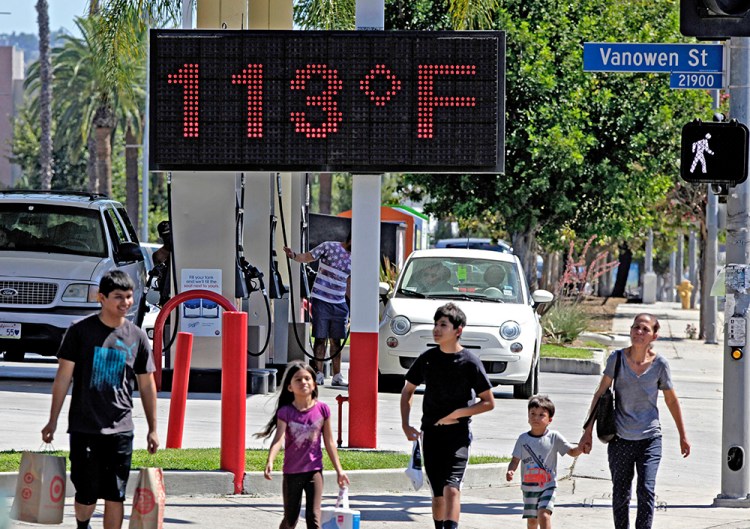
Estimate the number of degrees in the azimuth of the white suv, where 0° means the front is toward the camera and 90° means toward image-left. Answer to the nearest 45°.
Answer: approximately 0°

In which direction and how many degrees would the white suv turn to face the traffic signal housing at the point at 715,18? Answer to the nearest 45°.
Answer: approximately 45° to its left

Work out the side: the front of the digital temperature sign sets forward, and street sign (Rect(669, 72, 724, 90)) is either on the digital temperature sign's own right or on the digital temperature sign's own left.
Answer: on the digital temperature sign's own left

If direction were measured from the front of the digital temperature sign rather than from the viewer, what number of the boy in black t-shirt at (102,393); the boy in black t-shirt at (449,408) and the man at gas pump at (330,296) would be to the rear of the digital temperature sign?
1

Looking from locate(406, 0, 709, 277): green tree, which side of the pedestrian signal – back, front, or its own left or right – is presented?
back

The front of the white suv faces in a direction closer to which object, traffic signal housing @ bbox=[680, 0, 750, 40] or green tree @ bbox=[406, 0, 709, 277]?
the traffic signal housing

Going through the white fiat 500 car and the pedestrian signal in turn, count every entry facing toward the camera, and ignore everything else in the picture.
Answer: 2

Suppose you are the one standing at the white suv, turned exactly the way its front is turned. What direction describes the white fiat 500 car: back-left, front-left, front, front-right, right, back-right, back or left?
left
